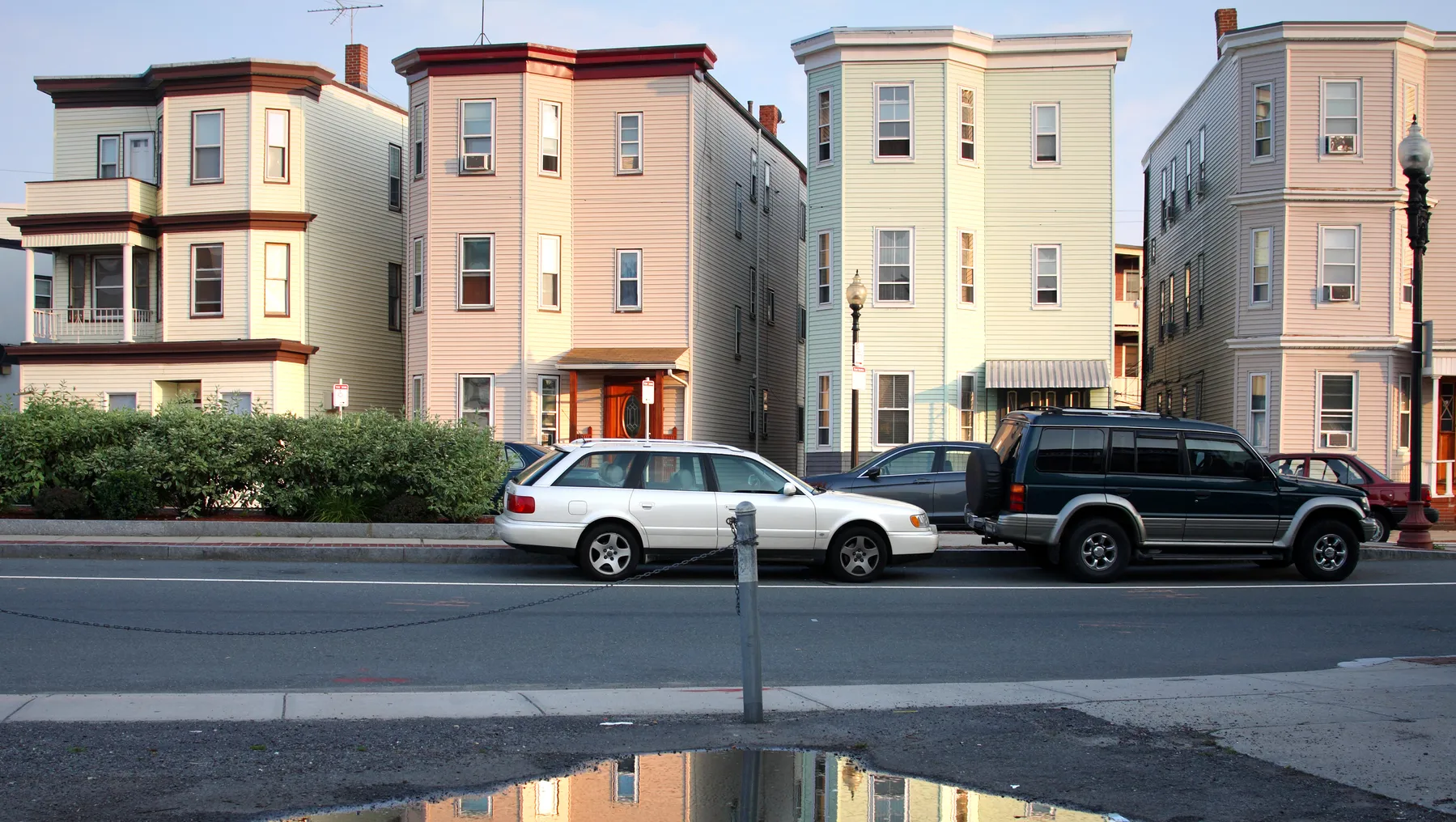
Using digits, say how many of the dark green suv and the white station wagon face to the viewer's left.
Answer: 0

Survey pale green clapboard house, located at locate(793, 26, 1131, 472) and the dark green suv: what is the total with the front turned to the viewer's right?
1

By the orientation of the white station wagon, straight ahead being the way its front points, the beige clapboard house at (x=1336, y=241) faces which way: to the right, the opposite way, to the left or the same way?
to the right

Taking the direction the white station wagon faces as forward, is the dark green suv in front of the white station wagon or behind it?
in front

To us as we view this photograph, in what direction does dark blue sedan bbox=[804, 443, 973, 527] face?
facing to the left of the viewer

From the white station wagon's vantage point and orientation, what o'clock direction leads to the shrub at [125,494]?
The shrub is roughly at 7 o'clock from the white station wagon.

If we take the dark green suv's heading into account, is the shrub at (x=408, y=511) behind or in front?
behind

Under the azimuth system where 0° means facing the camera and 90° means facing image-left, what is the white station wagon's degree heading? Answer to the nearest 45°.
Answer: approximately 270°

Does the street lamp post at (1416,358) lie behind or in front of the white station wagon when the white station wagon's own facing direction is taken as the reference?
in front

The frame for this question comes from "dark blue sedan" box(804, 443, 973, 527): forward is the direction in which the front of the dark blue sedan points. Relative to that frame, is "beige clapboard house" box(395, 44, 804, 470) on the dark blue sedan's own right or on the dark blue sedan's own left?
on the dark blue sedan's own right
